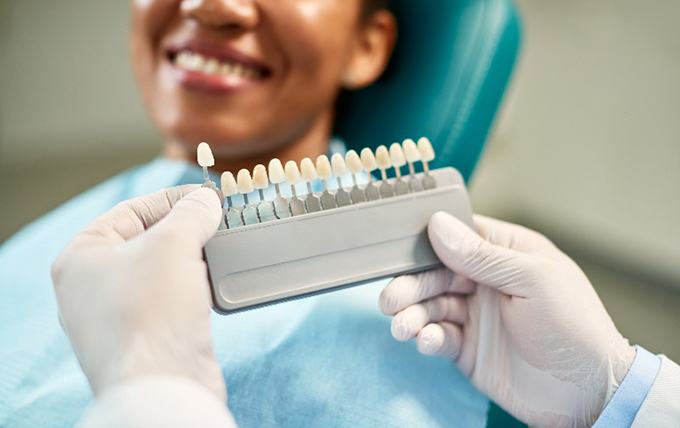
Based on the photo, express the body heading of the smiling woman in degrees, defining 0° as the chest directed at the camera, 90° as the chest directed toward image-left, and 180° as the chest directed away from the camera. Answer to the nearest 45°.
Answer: approximately 45°
